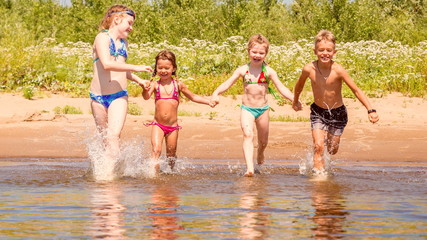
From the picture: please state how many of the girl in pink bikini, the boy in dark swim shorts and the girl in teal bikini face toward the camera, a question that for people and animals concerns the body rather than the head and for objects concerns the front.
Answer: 3

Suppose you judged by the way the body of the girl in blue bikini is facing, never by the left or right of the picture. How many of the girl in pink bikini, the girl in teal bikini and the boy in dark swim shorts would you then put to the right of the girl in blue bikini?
0

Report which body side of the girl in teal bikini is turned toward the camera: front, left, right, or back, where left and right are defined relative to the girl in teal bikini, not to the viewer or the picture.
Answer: front

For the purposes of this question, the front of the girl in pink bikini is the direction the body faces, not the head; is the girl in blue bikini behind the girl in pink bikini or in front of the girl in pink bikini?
in front

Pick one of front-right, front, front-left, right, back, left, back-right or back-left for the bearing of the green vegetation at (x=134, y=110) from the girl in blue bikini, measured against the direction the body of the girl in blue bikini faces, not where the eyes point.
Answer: back-left

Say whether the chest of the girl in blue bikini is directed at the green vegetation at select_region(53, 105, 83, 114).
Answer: no

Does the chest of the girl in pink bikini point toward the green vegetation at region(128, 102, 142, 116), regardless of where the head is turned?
no

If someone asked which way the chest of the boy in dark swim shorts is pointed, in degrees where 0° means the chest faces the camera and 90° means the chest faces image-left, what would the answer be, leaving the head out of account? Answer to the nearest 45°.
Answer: approximately 0°

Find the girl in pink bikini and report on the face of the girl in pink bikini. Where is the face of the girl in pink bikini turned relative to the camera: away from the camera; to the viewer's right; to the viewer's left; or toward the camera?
toward the camera

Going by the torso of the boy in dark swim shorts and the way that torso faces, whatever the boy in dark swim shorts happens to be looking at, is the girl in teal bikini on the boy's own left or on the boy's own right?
on the boy's own right

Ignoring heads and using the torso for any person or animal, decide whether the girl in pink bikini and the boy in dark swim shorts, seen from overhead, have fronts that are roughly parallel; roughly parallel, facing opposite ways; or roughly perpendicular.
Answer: roughly parallel

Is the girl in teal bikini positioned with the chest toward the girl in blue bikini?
no

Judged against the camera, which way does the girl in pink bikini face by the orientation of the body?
toward the camera

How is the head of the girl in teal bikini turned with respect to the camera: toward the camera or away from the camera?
toward the camera

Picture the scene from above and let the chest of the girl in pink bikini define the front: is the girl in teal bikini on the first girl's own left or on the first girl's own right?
on the first girl's own left

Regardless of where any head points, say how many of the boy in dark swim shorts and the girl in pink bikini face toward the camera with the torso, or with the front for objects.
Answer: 2

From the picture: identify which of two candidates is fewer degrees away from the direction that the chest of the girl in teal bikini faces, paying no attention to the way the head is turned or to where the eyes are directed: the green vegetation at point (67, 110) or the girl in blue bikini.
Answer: the girl in blue bikini

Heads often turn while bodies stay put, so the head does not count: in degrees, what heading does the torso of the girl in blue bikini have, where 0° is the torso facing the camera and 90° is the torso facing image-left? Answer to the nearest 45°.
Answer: approximately 315°
